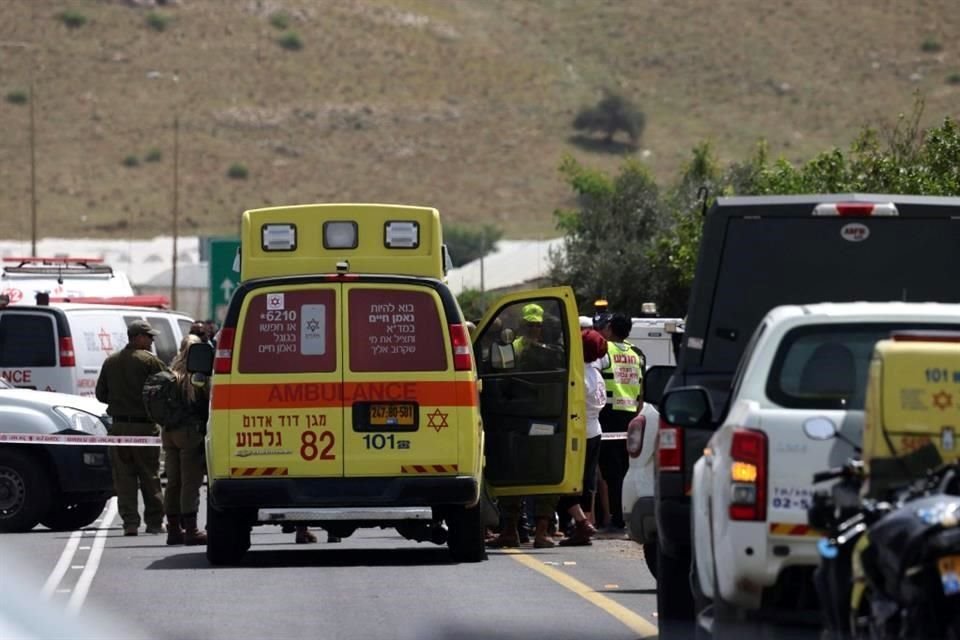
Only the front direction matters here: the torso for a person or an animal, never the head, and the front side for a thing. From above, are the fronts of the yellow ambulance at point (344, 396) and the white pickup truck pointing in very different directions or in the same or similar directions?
same or similar directions

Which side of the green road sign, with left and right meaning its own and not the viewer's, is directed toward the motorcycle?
front

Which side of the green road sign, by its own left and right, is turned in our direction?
front

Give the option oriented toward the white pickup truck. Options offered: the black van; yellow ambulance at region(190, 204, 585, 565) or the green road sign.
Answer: the green road sign

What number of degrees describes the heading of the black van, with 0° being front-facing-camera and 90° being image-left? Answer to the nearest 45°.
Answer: approximately 180°

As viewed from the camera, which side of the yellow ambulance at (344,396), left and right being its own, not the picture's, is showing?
back

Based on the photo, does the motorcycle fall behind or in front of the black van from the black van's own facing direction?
behind

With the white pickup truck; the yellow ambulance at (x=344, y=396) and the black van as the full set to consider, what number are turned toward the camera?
0

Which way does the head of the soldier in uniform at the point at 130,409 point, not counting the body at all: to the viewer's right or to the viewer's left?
to the viewer's right

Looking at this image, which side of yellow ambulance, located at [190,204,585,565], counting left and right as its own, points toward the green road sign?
front

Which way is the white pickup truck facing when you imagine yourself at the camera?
facing away from the viewer

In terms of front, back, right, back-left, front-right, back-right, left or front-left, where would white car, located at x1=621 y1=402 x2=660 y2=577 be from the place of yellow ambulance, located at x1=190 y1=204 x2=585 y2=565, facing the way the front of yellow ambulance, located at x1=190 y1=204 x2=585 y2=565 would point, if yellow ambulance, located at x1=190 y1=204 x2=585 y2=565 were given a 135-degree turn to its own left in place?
left

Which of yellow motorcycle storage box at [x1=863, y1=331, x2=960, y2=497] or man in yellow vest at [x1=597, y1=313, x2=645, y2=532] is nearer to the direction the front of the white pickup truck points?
the man in yellow vest

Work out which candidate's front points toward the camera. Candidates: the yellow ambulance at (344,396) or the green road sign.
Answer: the green road sign

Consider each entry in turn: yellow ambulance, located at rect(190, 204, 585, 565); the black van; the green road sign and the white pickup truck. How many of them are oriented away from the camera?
3

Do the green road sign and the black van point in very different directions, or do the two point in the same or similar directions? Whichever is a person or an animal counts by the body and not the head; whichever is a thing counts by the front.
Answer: very different directions

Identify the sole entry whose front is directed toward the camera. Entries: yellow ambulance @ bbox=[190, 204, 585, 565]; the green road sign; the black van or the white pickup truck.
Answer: the green road sign

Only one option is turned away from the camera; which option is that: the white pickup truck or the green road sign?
the white pickup truck
